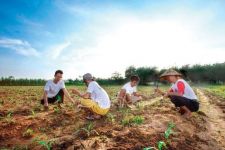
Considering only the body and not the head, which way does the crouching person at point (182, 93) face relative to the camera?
to the viewer's left

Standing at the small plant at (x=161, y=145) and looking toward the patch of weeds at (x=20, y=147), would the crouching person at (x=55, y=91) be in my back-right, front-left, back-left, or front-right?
front-right

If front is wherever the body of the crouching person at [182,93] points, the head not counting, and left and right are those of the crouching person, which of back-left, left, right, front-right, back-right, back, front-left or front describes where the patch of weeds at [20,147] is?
front-left

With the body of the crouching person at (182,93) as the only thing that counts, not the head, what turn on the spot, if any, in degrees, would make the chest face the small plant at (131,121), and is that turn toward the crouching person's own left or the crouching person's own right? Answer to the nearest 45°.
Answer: approximately 45° to the crouching person's own left

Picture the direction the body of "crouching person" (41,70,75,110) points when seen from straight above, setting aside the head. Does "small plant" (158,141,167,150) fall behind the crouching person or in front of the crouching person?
in front

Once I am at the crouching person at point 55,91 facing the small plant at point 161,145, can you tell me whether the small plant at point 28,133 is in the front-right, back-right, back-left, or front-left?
front-right

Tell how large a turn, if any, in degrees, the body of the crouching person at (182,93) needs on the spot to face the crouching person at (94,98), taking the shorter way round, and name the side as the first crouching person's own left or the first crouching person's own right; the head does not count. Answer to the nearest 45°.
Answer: approximately 45° to the first crouching person's own left

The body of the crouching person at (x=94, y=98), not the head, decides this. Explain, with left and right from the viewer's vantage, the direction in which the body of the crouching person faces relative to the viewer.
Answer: facing to the left of the viewer

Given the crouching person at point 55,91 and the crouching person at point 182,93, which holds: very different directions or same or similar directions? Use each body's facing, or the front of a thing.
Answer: very different directions

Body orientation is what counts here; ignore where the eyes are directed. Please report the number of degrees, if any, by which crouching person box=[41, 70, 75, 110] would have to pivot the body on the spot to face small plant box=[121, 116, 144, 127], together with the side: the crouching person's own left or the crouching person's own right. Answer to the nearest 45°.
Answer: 0° — they already face it

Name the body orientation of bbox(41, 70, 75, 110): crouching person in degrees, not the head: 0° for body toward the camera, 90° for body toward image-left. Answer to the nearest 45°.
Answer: approximately 315°
